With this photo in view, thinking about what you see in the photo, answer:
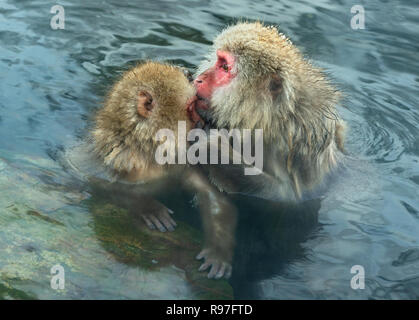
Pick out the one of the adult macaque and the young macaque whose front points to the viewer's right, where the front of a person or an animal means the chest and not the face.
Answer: the young macaque

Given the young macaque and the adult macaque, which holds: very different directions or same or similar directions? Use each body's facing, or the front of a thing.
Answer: very different directions

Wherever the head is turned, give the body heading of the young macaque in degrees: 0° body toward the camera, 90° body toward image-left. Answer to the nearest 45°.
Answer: approximately 270°

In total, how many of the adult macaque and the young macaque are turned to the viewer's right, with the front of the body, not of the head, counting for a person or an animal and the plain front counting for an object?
1

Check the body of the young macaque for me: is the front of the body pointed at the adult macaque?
yes
